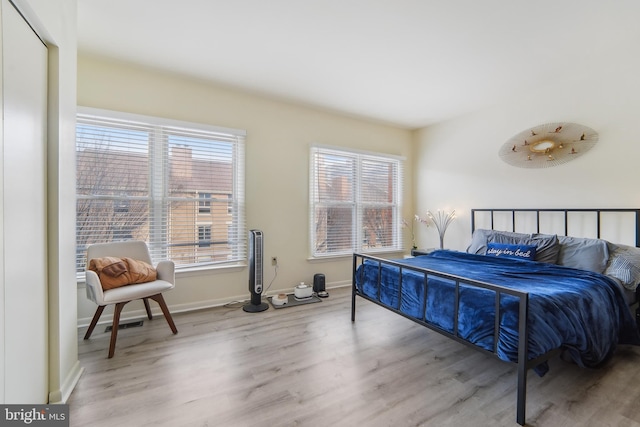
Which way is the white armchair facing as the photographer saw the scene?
facing the viewer and to the right of the viewer

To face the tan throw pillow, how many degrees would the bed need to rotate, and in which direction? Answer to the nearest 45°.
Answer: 0° — it already faces it

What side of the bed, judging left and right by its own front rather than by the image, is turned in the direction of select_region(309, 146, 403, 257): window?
right

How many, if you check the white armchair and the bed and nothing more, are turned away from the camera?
0

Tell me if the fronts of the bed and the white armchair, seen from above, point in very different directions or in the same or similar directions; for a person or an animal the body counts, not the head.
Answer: very different directions

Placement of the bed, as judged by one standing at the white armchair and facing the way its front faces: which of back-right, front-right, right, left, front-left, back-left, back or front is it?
front

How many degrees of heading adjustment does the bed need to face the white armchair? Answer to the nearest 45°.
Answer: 0° — it already faces it

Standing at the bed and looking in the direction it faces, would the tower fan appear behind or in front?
in front
